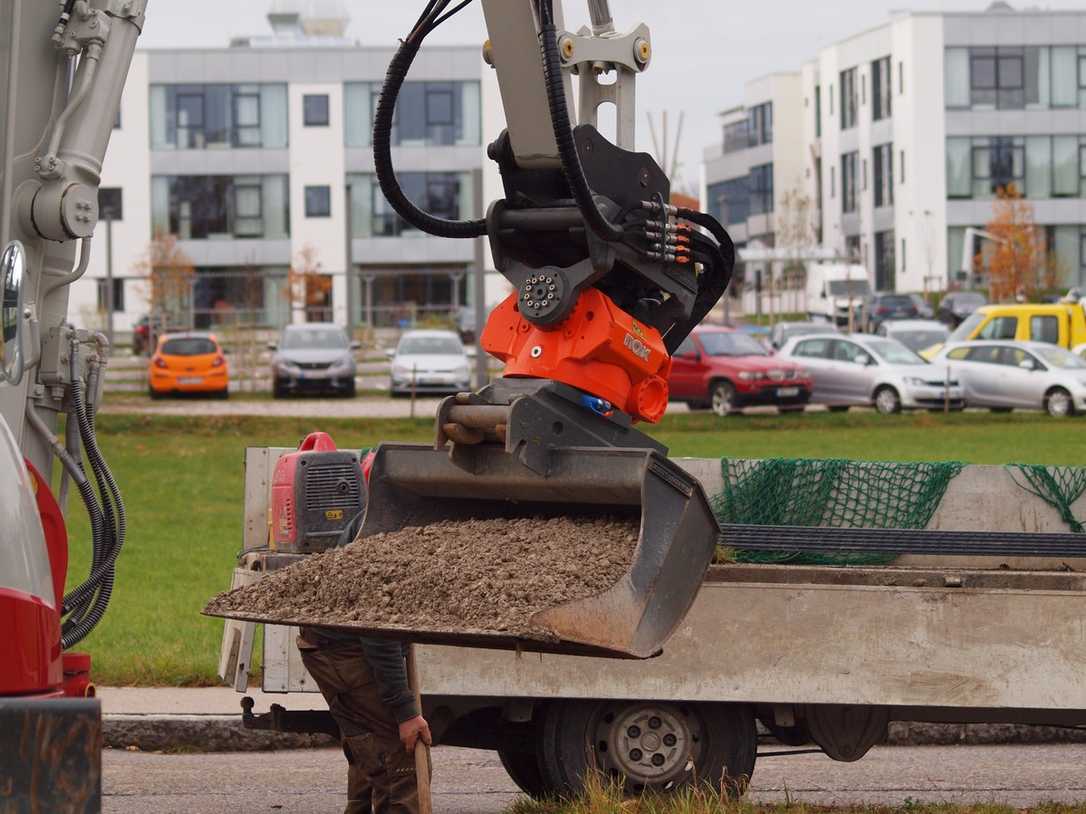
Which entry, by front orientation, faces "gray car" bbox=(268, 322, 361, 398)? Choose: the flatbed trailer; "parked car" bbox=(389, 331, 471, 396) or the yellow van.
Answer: the yellow van

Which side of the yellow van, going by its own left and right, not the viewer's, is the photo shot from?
left

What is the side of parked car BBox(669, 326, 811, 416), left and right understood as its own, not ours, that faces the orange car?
back

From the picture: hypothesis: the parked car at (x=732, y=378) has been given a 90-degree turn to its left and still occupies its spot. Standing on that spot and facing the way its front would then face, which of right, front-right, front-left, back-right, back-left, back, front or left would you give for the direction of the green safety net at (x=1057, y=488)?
back-right

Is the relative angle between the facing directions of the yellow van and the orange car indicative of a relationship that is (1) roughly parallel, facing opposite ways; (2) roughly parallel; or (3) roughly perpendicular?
roughly perpendicular

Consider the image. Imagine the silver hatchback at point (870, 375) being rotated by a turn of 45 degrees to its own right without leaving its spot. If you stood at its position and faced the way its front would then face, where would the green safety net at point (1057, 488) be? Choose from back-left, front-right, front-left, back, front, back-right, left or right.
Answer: front

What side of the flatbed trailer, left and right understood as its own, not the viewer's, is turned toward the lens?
right

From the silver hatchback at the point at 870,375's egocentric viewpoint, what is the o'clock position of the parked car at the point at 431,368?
The parked car is roughly at 5 o'clock from the silver hatchback.

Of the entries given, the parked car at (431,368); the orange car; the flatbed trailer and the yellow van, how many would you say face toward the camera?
1

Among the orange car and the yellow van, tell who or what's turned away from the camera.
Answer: the orange car

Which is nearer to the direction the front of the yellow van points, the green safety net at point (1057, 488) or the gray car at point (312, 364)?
the gray car

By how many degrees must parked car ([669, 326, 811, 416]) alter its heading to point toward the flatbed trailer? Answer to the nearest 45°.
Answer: approximately 45° to its right

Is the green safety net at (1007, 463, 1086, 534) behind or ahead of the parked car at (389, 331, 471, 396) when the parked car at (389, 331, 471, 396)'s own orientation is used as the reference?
ahead

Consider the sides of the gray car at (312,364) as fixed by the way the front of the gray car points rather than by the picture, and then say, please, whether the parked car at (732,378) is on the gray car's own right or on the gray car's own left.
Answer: on the gray car's own left

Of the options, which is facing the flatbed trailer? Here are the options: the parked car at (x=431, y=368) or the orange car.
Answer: the parked car

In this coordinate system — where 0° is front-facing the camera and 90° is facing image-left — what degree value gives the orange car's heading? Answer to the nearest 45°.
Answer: approximately 180°
